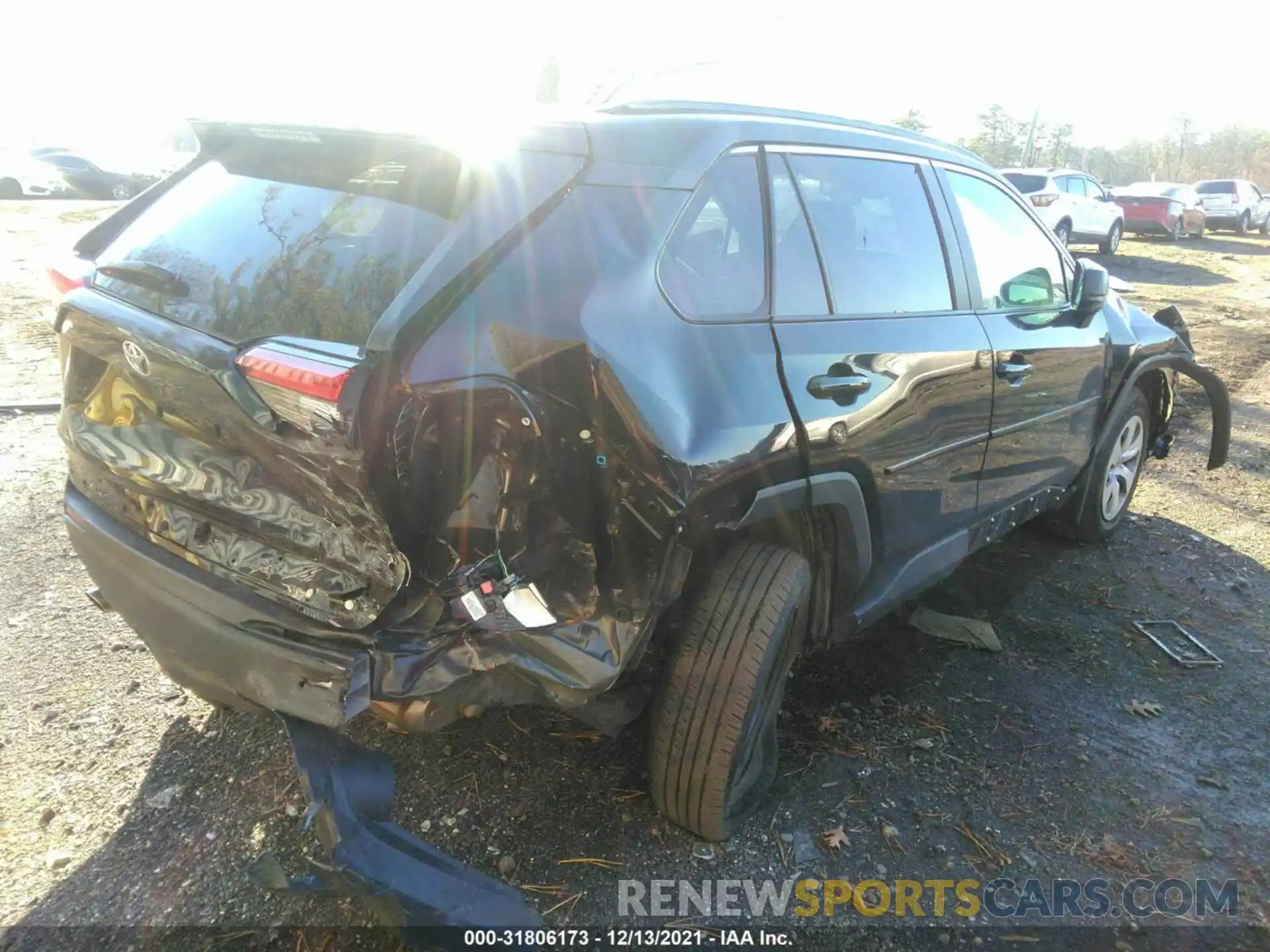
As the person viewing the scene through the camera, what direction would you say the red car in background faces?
facing away from the viewer and to the right of the viewer

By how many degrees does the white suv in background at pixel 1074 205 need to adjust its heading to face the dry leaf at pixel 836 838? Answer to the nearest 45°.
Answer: approximately 135° to its right

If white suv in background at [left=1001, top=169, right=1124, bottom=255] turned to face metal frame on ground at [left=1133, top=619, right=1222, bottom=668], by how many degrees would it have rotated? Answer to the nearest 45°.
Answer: approximately 135° to its right

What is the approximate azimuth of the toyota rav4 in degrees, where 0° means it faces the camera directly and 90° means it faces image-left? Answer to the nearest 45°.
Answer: approximately 225°

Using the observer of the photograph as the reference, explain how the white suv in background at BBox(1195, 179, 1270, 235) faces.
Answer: facing away from the viewer and to the right of the viewer

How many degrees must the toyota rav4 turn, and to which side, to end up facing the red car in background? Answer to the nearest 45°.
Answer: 0° — it already faces it

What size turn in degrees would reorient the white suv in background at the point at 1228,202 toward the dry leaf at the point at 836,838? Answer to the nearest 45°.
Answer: approximately 135° to its right

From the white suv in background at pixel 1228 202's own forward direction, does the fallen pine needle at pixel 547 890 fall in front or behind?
behind
